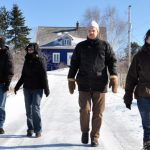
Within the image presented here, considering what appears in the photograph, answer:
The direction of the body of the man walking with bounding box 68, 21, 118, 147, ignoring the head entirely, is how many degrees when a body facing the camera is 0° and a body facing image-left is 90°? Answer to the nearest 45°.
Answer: approximately 0°

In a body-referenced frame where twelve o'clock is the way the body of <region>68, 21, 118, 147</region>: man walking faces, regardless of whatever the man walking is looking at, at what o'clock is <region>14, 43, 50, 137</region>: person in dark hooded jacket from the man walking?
The person in dark hooded jacket is roughly at 4 o'clock from the man walking.

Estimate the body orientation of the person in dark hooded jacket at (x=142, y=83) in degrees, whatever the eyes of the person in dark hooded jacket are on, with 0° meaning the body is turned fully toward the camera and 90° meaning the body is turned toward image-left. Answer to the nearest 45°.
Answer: approximately 0°

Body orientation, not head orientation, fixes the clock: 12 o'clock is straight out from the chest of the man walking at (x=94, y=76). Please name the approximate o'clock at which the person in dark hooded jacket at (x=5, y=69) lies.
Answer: The person in dark hooded jacket is roughly at 4 o'clock from the man walking.

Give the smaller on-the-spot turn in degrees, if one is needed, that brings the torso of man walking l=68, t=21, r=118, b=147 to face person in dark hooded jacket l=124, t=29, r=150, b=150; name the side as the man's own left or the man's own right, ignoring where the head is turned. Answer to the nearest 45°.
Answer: approximately 45° to the man's own left

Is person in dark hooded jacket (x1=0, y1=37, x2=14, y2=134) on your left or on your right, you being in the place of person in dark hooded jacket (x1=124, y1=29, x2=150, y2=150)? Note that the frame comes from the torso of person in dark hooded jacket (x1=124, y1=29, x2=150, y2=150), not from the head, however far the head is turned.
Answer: on your right

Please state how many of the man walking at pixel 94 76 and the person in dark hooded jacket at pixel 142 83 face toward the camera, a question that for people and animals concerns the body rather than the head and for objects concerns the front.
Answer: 2
